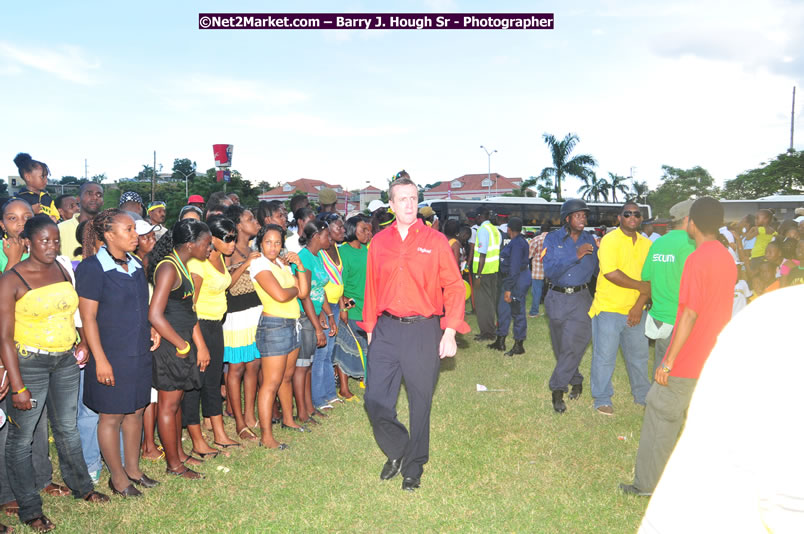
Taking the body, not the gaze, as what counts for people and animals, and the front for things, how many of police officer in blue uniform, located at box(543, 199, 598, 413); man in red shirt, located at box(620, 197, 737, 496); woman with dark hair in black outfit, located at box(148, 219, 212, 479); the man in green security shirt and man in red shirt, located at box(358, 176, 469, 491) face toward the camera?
2

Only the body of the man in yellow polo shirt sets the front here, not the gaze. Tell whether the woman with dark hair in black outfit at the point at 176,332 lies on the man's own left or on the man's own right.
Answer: on the man's own right

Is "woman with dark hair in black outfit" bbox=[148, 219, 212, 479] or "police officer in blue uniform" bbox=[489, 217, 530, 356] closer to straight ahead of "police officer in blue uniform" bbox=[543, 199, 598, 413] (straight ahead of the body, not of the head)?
the woman with dark hair in black outfit

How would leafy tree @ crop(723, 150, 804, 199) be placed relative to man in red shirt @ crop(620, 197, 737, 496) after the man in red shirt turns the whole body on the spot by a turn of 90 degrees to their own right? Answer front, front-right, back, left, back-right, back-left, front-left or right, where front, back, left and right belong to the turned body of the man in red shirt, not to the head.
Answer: front-left

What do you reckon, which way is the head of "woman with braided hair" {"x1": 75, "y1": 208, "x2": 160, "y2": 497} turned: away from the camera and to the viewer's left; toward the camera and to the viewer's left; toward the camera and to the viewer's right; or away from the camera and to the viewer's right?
toward the camera and to the viewer's right

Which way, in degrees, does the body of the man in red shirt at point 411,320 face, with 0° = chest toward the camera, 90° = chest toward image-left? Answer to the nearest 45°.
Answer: approximately 0°

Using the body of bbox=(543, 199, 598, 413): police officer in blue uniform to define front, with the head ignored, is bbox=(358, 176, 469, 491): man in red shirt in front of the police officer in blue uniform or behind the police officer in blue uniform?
in front

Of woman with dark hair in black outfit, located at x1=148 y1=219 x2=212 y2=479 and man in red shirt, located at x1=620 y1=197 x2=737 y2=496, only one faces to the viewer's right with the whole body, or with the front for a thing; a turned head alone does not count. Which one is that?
the woman with dark hair in black outfit

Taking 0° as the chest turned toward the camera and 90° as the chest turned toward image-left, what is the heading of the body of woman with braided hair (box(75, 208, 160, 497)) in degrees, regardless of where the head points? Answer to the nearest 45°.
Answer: approximately 315°

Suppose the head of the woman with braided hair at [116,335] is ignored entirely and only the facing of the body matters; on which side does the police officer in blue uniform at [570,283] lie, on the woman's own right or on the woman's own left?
on the woman's own left

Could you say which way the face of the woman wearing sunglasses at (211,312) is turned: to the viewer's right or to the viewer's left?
to the viewer's right

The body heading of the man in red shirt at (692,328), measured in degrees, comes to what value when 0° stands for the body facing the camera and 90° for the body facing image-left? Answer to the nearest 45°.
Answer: approximately 135°
